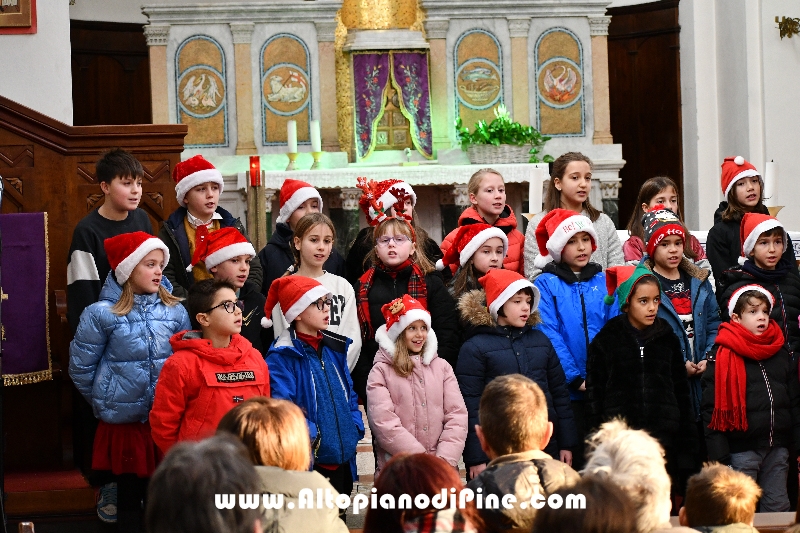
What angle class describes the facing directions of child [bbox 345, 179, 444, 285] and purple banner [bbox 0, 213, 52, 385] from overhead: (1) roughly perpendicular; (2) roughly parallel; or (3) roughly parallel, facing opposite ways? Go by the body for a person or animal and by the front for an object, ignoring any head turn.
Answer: roughly parallel

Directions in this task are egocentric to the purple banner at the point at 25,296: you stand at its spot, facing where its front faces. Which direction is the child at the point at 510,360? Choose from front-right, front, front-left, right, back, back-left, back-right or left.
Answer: front-left

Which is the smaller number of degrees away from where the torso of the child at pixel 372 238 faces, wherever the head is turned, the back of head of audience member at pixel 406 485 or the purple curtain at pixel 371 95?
the back of head of audience member

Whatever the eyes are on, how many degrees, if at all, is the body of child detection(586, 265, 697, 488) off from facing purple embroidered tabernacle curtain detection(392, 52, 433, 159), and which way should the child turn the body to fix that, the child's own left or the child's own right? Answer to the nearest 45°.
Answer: approximately 180°

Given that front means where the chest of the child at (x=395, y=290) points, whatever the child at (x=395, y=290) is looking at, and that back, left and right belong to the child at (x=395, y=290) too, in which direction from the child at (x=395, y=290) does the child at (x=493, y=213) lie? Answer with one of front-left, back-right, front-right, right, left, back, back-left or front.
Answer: back-left

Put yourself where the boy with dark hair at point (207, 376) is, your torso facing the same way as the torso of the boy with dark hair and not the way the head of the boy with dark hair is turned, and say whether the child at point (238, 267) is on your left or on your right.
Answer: on your left

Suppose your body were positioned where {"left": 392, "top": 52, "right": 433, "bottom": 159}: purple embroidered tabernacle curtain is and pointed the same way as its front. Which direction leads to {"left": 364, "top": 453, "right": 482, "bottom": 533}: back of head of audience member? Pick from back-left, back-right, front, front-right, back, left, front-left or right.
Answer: front

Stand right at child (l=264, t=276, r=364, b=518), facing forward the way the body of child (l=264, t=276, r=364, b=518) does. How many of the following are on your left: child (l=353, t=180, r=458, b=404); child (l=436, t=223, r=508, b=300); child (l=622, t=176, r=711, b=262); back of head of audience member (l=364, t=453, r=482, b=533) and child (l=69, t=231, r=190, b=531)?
3

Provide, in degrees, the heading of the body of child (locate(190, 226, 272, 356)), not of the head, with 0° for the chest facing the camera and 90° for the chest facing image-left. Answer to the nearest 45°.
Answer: approximately 315°

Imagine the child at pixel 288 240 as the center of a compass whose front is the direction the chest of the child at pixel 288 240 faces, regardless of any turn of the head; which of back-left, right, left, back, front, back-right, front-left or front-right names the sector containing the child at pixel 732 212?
front-left

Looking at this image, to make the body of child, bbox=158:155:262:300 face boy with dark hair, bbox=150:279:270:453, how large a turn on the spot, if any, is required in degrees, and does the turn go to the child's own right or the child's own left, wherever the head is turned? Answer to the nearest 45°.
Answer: approximately 45° to the child's own right

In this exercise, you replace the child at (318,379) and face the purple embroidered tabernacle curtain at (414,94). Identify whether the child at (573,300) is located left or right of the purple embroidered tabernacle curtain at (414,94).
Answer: right

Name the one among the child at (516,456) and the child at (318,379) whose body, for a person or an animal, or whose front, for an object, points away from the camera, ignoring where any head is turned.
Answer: the child at (516,456)

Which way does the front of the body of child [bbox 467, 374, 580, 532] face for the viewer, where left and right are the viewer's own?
facing away from the viewer

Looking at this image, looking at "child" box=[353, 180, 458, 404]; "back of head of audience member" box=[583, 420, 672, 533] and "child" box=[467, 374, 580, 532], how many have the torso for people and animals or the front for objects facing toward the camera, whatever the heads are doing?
1

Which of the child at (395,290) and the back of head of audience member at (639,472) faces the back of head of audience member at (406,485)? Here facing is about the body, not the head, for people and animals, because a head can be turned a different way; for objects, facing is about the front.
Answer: the child

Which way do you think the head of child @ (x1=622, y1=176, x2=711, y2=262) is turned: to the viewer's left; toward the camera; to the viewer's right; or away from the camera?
toward the camera

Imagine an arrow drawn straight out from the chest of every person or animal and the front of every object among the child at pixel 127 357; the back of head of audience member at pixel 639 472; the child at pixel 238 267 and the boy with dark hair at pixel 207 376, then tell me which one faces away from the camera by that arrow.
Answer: the back of head of audience member

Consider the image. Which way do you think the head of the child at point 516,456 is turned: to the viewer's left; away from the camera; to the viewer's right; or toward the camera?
away from the camera

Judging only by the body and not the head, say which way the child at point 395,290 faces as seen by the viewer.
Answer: toward the camera

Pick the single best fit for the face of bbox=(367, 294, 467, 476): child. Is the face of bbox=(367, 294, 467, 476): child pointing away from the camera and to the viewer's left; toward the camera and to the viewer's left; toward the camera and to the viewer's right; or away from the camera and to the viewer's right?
toward the camera and to the viewer's right

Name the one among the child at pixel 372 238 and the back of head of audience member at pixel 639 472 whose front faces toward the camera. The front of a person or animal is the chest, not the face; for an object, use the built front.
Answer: the child

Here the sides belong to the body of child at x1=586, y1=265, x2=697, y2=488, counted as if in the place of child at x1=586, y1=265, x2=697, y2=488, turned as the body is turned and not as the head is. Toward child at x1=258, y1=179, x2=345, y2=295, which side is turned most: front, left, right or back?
right
